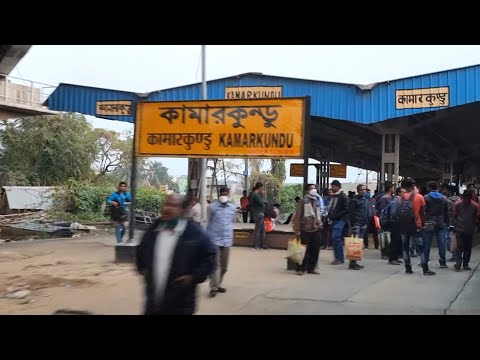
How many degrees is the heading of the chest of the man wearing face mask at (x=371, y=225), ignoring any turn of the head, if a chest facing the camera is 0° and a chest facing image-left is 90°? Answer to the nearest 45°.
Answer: approximately 45°

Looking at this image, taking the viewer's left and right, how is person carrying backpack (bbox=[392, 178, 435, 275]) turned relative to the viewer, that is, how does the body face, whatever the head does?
facing away from the viewer and to the right of the viewer

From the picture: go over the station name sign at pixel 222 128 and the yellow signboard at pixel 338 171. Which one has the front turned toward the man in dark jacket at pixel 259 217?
the yellow signboard

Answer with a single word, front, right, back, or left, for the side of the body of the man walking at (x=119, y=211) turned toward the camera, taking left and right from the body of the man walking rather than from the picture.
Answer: front

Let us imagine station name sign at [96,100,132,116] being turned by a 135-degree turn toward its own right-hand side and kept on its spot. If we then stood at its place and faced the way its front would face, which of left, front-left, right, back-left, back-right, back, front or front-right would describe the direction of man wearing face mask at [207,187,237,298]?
back-left

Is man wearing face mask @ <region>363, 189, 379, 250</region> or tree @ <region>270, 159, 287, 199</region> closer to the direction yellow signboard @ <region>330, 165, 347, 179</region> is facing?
the man wearing face mask

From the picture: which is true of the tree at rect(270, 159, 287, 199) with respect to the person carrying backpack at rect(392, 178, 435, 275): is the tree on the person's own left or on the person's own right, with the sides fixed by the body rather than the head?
on the person's own left

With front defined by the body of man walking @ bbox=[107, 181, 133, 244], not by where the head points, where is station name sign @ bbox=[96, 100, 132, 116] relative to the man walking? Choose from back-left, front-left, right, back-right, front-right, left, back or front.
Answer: back

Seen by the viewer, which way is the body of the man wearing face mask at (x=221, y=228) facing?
toward the camera

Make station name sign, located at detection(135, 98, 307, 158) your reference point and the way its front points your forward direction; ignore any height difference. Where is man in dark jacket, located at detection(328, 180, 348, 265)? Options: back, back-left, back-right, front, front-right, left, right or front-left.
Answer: left

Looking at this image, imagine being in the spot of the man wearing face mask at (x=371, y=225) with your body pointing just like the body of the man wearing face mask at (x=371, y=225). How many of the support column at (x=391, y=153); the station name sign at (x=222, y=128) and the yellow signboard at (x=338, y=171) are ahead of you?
1

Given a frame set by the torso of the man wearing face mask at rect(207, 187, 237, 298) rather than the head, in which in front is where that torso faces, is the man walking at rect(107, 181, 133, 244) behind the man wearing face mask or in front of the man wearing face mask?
behind

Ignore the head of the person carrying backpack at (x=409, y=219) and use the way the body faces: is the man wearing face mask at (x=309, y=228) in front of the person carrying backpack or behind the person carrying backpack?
behind

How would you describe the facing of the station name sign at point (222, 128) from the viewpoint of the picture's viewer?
facing the viewer
